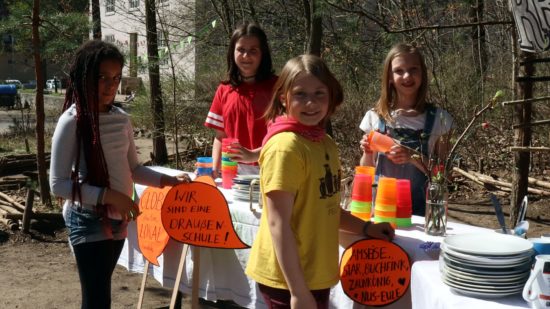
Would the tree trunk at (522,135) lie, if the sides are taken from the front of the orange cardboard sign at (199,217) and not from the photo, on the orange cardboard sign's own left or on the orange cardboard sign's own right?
on the orange cardboard sign's own left

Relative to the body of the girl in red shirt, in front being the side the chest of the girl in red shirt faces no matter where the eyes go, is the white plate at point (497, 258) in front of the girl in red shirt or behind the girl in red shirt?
in front

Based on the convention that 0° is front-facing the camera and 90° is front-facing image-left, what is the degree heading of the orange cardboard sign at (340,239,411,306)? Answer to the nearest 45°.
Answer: approximately 0°

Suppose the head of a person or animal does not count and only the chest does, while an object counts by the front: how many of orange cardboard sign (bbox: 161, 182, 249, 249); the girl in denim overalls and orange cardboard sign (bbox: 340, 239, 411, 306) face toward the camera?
3

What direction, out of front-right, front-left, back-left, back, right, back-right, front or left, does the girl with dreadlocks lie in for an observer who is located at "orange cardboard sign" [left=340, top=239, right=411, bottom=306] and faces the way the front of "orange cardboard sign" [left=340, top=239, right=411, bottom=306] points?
right

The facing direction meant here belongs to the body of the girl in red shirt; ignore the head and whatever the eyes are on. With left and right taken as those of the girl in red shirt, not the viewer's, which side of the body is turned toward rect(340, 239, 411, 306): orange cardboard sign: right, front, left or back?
front

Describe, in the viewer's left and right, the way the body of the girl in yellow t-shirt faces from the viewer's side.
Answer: facing the viewer and to the right of the viewer

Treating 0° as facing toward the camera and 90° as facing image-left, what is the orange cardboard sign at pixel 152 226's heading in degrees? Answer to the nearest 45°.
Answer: approximately 0°

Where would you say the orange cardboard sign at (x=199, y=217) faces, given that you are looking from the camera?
facing the viewer

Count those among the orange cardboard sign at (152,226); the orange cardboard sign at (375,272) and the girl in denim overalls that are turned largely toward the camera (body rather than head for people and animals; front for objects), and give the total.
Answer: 3

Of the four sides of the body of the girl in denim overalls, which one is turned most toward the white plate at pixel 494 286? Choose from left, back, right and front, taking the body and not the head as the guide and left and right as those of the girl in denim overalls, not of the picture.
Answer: front
